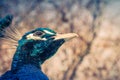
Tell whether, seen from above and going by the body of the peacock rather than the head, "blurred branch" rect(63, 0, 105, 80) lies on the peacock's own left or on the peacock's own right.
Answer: on the peacock's own left

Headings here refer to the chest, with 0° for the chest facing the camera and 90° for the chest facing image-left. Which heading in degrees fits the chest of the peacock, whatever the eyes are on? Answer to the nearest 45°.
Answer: approximately 270°
